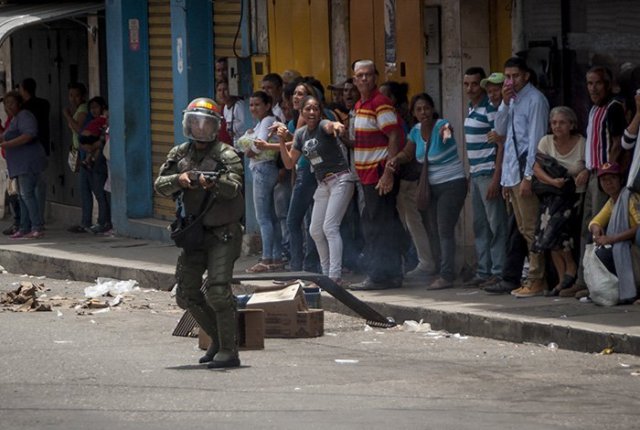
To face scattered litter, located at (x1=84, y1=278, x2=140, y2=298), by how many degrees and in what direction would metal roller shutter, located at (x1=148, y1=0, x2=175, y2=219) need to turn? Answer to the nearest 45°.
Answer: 0° — it already faces it

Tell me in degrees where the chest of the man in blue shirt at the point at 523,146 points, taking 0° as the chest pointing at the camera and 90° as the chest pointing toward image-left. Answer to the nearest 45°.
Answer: approximately 45°

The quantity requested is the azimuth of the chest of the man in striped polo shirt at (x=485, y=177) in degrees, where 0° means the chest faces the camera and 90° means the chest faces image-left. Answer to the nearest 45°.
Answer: approximately 45°

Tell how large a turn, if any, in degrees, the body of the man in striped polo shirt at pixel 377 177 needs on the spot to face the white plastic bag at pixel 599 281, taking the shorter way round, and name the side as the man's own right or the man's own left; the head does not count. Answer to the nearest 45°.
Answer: approximately 90° to the man's own left

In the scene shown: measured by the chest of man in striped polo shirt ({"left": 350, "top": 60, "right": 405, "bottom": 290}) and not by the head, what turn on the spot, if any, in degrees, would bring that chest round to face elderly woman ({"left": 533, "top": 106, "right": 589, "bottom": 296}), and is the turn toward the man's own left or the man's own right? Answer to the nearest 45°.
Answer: approximately 90° to the man's own left

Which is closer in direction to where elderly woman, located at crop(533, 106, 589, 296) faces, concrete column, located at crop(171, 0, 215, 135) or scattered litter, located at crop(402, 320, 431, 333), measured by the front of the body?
the scattered litter

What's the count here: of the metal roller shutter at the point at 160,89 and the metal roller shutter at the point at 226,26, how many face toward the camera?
2

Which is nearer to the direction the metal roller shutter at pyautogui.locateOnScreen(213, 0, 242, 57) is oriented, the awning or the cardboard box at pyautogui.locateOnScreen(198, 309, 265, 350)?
the cardboard box

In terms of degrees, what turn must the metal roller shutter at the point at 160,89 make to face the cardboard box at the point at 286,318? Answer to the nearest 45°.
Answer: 0° — it already faces it

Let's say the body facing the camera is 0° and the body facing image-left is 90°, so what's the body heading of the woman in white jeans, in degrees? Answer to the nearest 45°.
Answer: approximately 45°

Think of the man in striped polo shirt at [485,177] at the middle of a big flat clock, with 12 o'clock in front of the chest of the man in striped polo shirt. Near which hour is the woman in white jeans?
The woman in white jeans is roughly at 2 o'clock from the man in striped polo shirt.

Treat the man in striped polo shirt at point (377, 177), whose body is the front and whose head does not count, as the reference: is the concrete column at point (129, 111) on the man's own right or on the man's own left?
on the man's own right
